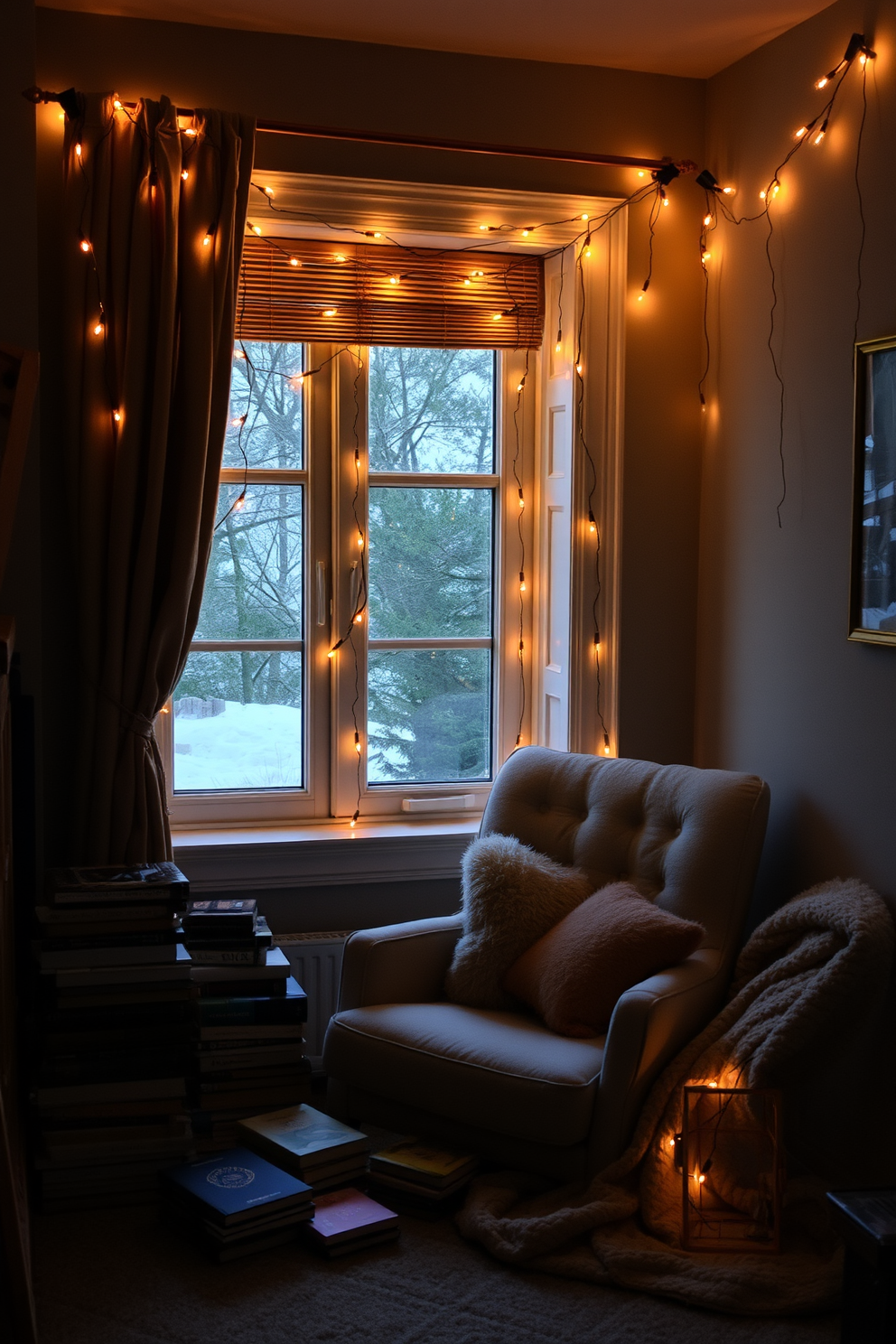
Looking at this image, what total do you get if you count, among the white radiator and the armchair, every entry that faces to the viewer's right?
0

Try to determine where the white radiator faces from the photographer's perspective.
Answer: facing the viewer

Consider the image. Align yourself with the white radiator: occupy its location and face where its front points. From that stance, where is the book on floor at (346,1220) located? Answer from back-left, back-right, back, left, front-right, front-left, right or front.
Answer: front

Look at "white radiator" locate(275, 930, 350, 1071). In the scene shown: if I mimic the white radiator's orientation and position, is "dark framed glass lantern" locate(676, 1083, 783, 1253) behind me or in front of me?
in front

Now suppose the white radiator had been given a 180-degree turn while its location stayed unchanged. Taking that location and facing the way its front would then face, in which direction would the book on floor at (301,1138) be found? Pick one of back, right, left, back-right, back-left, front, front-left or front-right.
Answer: back

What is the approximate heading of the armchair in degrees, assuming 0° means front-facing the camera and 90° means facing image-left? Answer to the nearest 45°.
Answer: approximately 45°

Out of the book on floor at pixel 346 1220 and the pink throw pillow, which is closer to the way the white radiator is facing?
the book on floor

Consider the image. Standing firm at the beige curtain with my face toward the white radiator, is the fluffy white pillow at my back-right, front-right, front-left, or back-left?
front-right

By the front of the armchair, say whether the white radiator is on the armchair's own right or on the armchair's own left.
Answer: on the armchair's own right
